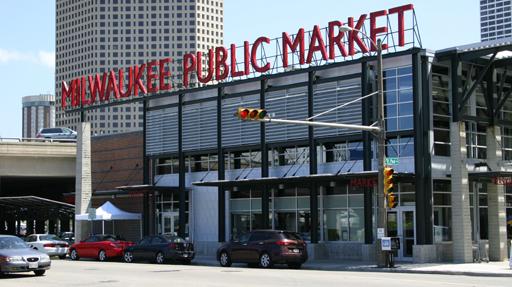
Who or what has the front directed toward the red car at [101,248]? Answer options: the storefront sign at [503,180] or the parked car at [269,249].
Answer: the parked car

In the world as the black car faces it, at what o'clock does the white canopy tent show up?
The white canopy tent is roughly at 1 o'clock from the black car.

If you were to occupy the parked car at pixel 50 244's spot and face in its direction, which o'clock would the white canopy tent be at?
The white canopy tent is roughly at 3 o'clock from the parked car.

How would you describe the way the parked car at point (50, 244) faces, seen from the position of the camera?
facing away from the viewer and to the left of the viewer

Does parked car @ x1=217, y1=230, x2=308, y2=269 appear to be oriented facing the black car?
yes

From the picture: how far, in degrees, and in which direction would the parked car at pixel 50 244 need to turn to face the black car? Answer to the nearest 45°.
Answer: approximately 180°

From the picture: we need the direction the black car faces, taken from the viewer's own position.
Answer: facing away from the viewer and to the left of the viewer

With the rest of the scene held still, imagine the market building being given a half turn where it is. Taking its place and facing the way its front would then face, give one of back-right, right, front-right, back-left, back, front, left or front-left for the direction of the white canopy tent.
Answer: left

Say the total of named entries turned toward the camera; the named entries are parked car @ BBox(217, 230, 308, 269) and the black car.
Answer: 0

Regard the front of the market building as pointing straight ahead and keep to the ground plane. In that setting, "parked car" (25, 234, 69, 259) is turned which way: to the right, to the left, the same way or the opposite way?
to the right

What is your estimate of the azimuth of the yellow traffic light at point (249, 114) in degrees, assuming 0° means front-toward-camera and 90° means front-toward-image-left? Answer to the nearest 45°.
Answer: approximately 0°

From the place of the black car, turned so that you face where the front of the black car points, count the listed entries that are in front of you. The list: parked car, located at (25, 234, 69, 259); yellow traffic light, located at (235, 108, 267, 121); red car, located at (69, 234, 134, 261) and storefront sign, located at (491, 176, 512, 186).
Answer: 2

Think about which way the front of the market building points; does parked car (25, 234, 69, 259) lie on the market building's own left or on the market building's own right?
on the market building's own right

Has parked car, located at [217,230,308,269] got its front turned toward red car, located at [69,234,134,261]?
yes
